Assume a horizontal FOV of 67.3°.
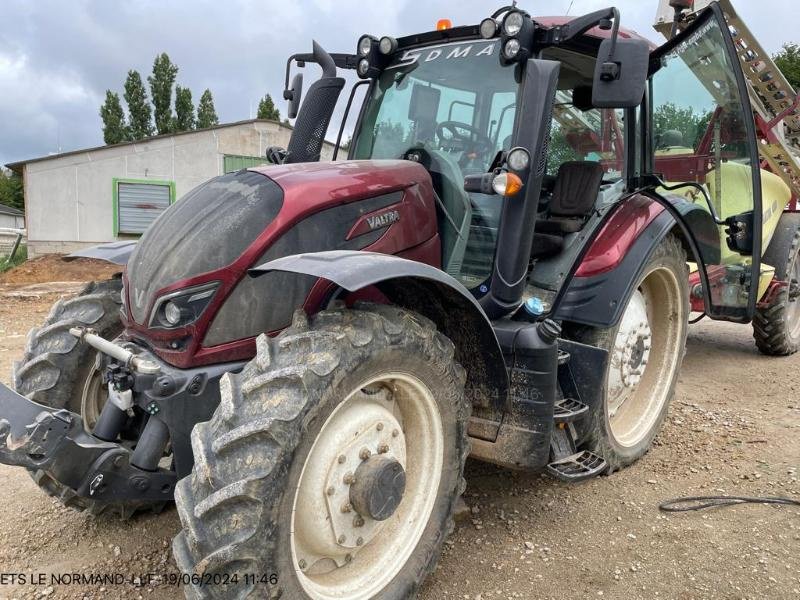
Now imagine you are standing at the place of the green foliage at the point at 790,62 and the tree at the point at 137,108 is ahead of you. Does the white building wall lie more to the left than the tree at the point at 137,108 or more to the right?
left

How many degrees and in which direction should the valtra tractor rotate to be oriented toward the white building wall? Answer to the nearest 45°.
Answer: approximately 90° to its right

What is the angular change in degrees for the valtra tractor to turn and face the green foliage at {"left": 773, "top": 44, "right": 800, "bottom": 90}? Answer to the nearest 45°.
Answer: approximately 180°

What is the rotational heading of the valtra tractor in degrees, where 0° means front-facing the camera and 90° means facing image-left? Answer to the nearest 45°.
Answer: approximately 45°

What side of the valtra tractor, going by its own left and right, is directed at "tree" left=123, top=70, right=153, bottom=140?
right

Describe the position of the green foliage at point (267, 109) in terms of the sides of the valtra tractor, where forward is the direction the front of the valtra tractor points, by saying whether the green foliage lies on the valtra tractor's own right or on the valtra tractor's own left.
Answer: on the valtra tractor's own right

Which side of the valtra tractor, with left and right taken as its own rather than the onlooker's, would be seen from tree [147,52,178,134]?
right

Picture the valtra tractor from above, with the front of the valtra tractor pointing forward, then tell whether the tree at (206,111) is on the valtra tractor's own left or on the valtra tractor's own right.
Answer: on the valtra tractor's own right

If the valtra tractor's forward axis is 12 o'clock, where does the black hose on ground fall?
The black hose on ground is roughly at 7 o'clock from the valtra tractor.
